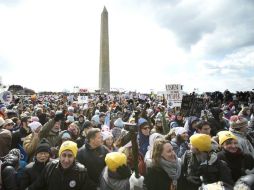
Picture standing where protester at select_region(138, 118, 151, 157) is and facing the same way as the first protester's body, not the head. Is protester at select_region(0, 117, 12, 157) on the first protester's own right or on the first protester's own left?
on the first protester's own right

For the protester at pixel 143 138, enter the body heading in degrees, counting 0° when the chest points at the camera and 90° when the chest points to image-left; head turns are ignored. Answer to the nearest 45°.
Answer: approximately 315°

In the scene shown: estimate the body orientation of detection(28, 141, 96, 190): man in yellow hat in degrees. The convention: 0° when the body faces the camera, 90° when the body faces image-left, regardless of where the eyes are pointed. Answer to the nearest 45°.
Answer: approximately 0°

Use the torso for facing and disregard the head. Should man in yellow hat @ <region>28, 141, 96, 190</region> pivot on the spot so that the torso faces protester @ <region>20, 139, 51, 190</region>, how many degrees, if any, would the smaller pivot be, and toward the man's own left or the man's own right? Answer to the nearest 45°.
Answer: approximately 135° to the man's own right

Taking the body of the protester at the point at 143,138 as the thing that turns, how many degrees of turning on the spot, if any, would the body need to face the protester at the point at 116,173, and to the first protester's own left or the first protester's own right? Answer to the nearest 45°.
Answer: approximately 45° to the first protester's own right

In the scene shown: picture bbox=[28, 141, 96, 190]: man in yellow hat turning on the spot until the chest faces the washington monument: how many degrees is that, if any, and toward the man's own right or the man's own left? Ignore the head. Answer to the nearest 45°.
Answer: approximately 180°
